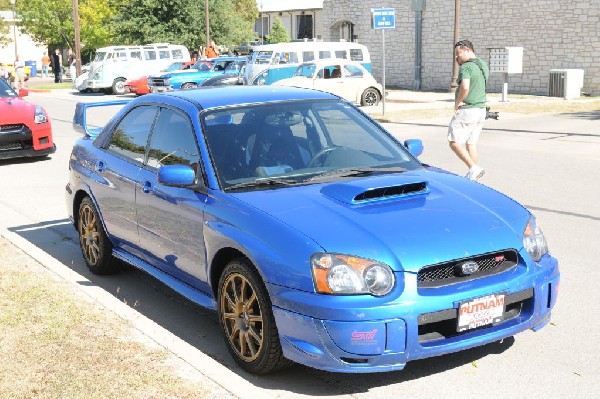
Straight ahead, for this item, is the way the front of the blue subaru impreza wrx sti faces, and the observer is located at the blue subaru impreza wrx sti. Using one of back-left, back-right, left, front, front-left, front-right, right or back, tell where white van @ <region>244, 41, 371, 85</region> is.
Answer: back-left

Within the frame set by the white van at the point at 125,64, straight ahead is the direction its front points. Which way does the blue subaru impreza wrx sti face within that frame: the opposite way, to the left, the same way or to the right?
to the left

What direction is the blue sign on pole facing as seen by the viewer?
toward the camera

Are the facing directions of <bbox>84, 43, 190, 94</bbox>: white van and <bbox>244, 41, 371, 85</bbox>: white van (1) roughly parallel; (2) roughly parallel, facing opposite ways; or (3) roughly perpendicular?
roughly parallel

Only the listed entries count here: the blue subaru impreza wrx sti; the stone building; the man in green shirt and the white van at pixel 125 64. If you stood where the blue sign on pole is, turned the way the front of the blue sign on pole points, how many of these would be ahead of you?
2

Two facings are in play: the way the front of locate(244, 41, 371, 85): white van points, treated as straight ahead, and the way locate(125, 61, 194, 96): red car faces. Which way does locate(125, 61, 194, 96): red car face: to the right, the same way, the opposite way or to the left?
the same way

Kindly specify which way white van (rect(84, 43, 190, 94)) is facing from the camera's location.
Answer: facing the viewer and to the left of the viewer

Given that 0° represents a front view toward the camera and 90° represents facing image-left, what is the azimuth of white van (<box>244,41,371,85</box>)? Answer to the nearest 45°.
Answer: approximately 45°

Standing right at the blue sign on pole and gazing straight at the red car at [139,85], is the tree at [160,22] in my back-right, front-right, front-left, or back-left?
front-right

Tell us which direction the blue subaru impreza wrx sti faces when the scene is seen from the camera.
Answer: facing the viewer and to the right of the viewer

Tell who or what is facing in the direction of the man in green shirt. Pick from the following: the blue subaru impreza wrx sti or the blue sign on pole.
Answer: the blue sign on pole

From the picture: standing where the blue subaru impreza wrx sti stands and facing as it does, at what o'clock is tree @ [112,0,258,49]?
The tree is roughly at 7 o'clock from the blue subaru impreza wrx sti.

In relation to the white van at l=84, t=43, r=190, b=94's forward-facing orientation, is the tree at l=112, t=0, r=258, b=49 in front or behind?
behind
